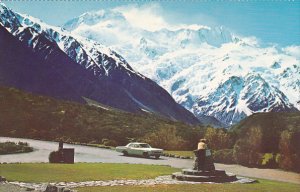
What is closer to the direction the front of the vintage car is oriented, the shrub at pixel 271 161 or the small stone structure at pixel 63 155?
the shrub

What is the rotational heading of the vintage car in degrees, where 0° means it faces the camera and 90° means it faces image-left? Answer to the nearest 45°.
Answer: approximately 315°

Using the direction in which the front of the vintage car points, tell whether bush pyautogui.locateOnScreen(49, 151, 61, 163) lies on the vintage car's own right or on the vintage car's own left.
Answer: on the vintage car's own right

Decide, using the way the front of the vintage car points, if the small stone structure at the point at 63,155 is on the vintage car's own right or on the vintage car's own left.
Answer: on the vintage car's own right

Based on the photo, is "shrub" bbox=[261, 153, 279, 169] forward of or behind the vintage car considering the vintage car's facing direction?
forward

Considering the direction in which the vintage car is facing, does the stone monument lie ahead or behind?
ahead

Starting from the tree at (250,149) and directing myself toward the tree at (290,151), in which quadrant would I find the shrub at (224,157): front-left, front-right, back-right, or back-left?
back-right
